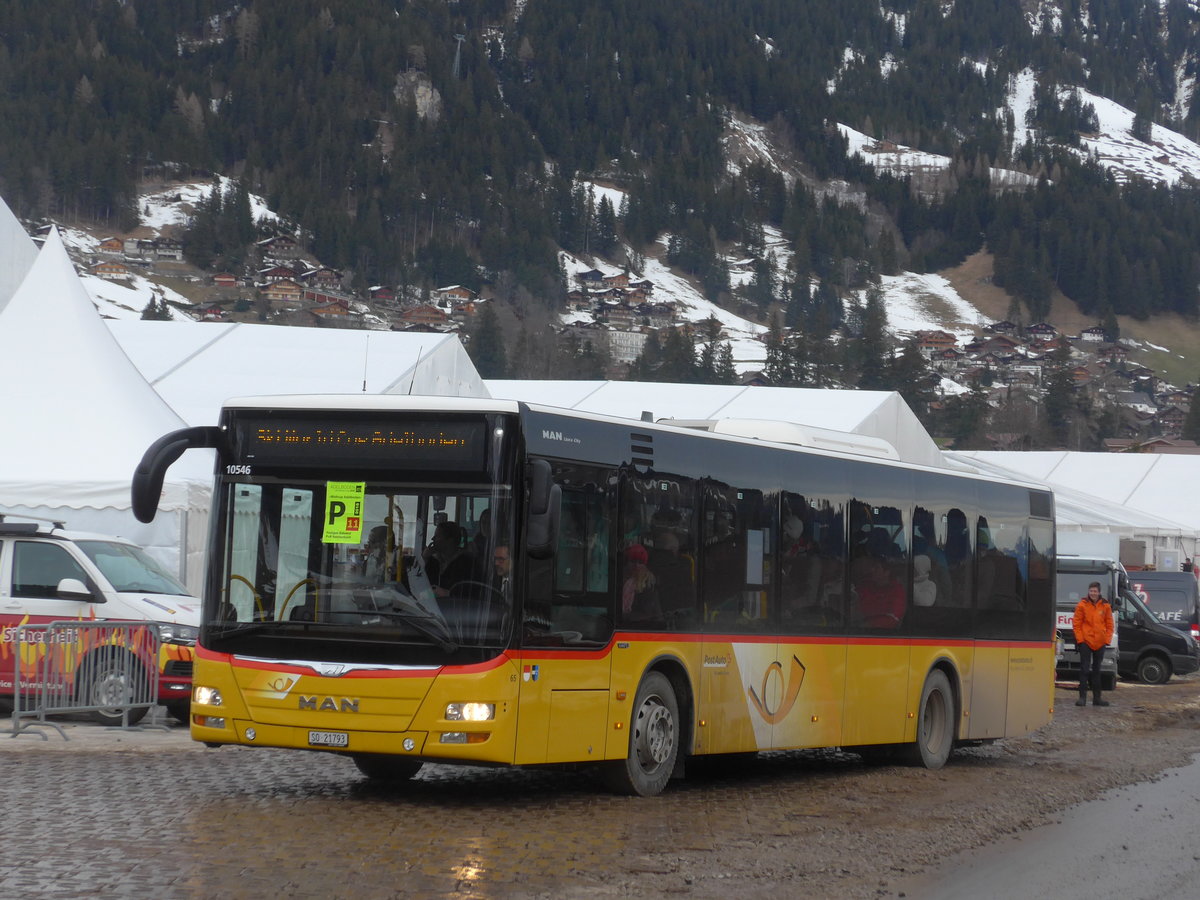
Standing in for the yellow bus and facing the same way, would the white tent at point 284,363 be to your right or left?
on your right

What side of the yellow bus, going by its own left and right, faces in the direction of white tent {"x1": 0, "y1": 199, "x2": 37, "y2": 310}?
right

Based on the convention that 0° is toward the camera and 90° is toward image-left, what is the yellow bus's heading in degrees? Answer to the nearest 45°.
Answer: approximately 45°

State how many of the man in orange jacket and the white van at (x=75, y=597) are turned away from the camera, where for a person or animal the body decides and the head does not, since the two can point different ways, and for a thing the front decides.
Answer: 0

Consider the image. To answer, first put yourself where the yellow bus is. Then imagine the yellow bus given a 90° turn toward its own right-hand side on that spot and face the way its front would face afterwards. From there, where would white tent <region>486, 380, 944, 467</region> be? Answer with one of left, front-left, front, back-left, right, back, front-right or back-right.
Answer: front-right

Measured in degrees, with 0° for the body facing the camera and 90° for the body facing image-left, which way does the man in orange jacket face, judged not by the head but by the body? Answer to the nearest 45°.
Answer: approximately 0°

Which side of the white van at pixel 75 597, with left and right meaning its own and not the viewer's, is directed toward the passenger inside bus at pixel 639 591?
front

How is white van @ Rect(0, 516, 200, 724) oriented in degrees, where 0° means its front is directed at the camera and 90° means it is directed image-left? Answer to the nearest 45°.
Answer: approximately 315°

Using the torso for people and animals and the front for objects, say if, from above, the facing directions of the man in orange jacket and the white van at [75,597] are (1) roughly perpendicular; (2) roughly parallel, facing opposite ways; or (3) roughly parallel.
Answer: roughly perpendicular

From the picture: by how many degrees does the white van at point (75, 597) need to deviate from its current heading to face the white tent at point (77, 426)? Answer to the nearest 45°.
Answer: approximately 135° to its left
